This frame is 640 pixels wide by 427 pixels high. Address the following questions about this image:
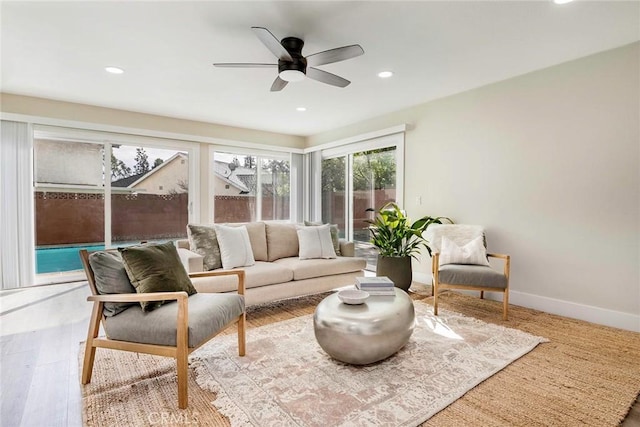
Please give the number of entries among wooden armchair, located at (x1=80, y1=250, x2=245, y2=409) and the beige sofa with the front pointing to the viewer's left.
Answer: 0

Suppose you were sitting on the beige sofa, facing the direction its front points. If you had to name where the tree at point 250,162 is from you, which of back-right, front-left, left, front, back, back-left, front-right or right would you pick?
back-left

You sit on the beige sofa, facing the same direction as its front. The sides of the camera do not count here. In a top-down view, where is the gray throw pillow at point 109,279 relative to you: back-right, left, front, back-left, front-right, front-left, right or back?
right

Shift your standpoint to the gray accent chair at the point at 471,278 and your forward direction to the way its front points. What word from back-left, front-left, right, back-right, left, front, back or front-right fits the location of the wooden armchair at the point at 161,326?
front-right

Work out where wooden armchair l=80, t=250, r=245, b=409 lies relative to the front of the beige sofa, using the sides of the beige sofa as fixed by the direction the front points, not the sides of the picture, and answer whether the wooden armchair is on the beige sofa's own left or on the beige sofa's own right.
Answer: on the beige sofa's own right

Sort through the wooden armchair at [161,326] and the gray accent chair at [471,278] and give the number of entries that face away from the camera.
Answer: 0

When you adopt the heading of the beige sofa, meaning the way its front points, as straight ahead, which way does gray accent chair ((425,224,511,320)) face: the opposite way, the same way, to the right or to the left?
to the right

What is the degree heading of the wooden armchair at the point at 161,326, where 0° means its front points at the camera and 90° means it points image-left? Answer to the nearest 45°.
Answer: approximately 315°

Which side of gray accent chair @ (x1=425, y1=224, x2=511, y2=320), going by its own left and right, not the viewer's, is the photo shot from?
front

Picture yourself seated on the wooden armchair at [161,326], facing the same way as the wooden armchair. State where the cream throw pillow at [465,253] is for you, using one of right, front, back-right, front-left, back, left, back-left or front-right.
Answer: front-left

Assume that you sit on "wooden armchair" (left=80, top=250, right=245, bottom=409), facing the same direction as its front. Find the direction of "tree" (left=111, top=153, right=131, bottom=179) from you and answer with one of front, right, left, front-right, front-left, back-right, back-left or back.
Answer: back-left

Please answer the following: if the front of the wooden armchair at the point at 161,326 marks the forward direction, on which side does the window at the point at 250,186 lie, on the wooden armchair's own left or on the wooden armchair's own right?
on the wooden armchair's own left

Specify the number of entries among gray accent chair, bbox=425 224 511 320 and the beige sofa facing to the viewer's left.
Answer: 0

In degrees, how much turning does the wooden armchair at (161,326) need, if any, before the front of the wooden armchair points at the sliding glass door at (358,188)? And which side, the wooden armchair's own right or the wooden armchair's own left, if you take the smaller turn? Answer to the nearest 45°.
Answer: approximately 90° to the wooden armchair's own left

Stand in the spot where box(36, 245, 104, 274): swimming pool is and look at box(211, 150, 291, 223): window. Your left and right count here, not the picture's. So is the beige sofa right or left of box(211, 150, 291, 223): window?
right

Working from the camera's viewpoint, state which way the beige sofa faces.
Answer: facing the viewer and to the right of the viewer
